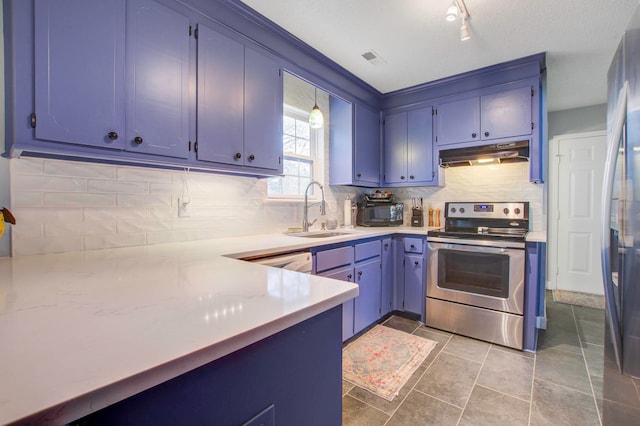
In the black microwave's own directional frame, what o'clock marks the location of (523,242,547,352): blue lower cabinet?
The blue lower cabinet is roughly at 10 o'clock from the black microwave.

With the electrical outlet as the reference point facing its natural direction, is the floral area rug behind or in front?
in front

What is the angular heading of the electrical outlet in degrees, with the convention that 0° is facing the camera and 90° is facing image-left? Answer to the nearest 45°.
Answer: approximately 315°

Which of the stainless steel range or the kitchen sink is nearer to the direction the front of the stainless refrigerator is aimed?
the kitchen sink

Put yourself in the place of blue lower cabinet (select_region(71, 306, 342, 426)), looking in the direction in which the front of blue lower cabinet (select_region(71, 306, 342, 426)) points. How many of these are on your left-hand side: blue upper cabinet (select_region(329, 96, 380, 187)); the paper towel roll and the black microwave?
3

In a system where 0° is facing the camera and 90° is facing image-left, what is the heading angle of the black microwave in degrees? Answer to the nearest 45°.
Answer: approximately 0°

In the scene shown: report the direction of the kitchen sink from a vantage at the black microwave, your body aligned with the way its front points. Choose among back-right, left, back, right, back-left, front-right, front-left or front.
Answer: front-right

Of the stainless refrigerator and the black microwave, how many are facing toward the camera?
1

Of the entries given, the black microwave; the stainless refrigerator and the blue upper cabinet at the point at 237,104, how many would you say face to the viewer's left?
1

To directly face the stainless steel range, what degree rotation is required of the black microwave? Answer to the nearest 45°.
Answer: approximately 45° to its left

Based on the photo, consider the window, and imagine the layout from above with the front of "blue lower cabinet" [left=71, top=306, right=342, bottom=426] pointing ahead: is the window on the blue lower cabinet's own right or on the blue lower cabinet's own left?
on the blue lower cabinet's own left

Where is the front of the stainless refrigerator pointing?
to the viewer's left
